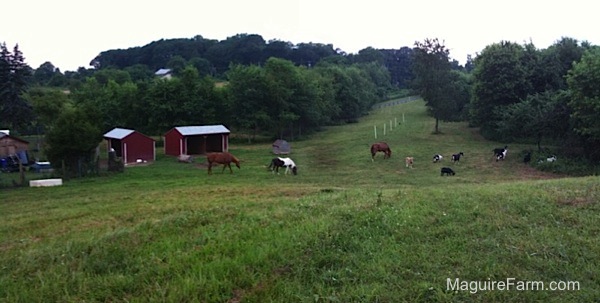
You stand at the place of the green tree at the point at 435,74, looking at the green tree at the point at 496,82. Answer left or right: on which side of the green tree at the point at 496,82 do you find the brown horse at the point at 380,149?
right

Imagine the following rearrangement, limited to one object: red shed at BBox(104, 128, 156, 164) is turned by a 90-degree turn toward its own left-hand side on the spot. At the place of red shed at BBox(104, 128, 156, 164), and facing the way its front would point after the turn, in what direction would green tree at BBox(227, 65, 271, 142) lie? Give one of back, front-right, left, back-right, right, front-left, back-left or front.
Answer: left

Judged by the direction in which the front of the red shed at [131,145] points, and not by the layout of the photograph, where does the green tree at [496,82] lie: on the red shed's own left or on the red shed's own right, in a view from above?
on the red shed's own left

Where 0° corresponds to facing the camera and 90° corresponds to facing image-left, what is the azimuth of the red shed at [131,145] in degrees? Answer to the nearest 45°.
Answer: approximately 45°

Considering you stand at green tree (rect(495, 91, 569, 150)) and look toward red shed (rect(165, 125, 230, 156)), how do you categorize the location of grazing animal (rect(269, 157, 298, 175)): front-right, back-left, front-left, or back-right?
front-left

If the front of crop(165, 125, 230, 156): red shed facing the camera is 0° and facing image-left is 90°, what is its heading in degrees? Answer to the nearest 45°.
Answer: approximately 315°

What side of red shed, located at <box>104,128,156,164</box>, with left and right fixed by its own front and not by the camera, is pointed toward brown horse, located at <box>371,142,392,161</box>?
back

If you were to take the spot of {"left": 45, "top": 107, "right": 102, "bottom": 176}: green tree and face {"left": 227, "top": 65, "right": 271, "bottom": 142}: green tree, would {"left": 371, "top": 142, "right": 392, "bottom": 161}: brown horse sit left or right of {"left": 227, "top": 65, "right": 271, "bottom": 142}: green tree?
right
